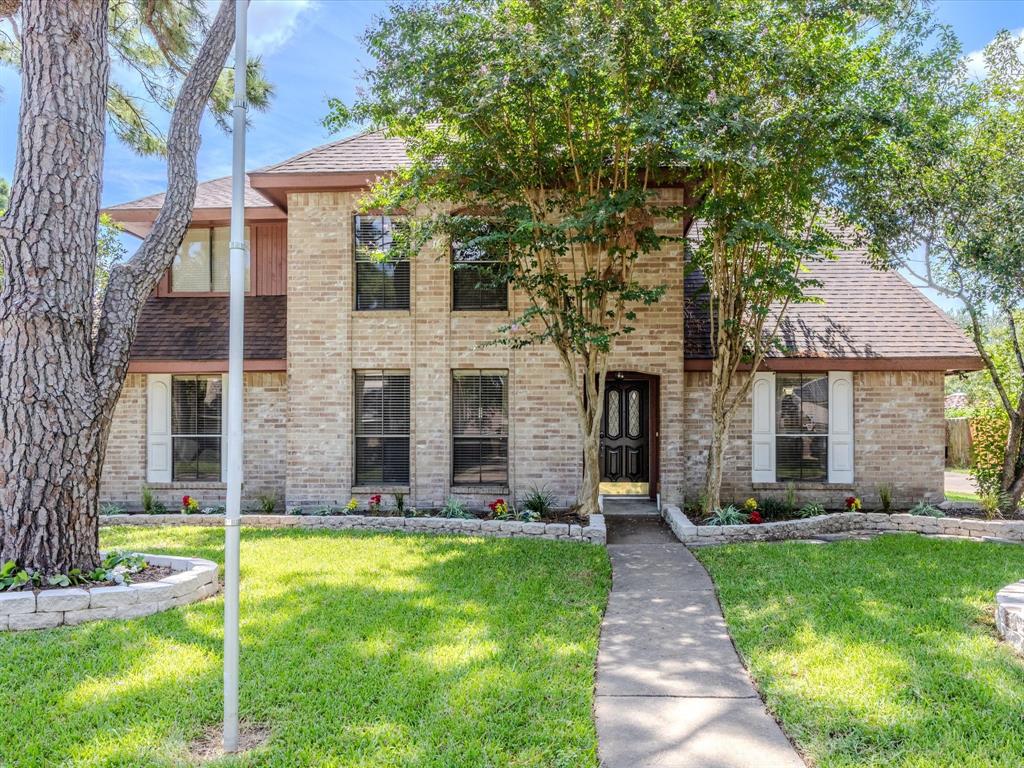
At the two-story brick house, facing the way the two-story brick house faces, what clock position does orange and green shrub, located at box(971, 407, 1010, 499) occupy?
The orange and green shrub is roughly at 9 o'clock from the two-story brick house.

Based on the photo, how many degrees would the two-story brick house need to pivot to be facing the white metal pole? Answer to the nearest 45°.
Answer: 0° — it already faces it

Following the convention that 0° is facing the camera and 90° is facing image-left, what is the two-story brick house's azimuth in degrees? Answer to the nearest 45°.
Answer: approximately 0°

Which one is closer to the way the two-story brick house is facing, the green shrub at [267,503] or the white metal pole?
the white metal pole

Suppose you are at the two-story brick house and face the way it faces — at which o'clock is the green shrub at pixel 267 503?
The green shrub is roughly at 3 o'clock from the two-story brick house.
